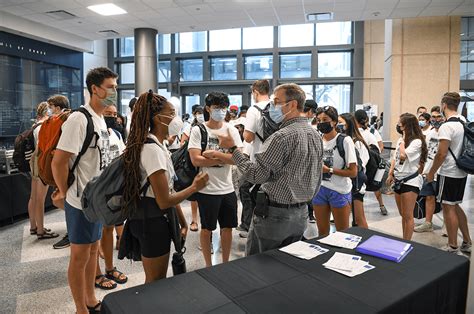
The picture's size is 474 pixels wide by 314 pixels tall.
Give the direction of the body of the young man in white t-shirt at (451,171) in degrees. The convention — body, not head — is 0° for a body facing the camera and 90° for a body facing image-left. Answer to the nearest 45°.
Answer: approximately 135°

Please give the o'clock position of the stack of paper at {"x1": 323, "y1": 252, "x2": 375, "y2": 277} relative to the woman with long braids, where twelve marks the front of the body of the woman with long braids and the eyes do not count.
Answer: The stack of paper is roughly at 1 o'clock from the woman with long braids.

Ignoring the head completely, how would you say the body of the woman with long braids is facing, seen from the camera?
to the viewer's right

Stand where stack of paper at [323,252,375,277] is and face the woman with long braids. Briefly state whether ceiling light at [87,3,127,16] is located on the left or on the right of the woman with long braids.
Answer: right

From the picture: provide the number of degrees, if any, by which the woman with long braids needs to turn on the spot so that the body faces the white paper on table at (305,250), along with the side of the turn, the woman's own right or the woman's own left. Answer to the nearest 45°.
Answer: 0° — they already face it

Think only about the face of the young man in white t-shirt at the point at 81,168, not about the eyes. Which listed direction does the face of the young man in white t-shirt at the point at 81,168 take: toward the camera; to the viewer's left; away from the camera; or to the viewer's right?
to the viewer's right

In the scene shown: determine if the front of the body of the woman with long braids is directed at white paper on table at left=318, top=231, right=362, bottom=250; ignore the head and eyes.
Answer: yes

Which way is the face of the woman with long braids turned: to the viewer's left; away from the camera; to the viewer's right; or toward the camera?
to the viewer's right
